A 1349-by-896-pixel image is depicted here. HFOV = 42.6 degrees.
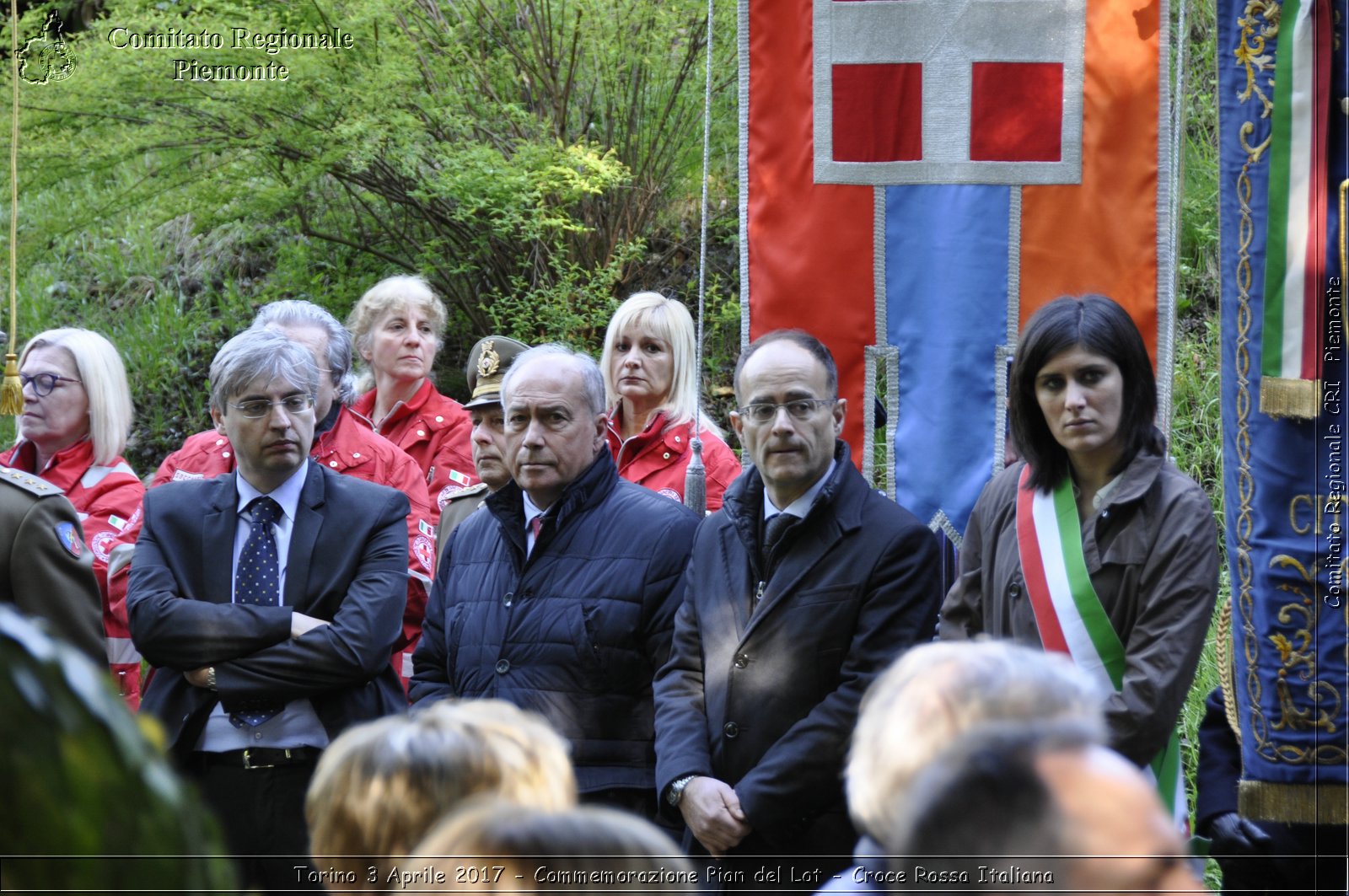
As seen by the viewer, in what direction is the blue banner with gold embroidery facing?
toward the camera

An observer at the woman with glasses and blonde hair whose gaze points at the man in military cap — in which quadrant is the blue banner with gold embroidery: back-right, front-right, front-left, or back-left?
front-right

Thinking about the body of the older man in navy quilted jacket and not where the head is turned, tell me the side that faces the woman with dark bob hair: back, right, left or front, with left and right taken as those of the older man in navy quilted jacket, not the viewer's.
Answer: left

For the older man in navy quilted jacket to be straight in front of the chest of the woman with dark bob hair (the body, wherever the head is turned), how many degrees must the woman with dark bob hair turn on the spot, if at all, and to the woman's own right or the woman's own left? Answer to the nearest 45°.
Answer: approximately 45° to the woman's own right

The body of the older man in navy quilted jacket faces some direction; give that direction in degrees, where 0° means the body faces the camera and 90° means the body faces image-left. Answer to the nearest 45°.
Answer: approximately 45°

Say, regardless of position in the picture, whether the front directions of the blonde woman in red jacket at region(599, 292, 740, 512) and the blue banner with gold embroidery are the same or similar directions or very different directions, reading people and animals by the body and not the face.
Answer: same or similar directions

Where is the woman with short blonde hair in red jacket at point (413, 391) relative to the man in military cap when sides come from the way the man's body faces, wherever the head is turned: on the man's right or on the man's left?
on the man's right

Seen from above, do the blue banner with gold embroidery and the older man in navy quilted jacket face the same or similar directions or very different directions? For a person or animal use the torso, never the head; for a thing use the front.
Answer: same or similar directions

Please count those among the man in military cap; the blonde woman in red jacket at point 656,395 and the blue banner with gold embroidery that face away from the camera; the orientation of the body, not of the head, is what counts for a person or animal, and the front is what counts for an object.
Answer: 0

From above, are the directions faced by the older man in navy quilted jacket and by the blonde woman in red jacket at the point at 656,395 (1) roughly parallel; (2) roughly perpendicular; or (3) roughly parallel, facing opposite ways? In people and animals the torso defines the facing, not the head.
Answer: roughly parallel

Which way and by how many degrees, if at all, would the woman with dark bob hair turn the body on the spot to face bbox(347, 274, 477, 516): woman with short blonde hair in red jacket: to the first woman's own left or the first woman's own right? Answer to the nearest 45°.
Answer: approximately 90° to the first woman's own right

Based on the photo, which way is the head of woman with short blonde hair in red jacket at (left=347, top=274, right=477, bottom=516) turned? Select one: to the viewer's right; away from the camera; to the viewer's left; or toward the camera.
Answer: toward the camera

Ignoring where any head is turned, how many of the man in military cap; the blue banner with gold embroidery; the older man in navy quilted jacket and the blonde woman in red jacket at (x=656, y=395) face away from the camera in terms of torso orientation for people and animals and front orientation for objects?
0

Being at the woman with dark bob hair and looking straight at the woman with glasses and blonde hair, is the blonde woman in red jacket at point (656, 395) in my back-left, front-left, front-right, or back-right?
front-right

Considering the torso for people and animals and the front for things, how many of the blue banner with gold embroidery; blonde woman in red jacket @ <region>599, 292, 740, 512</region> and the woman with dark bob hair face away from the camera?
0

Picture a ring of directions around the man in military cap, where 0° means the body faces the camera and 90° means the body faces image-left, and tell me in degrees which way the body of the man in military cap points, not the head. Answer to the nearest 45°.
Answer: approximately 45°

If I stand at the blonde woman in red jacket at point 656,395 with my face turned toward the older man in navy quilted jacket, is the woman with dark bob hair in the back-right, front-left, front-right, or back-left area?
front-left

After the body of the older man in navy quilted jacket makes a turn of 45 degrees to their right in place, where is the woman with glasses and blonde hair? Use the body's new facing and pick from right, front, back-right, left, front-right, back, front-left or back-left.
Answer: front-right
